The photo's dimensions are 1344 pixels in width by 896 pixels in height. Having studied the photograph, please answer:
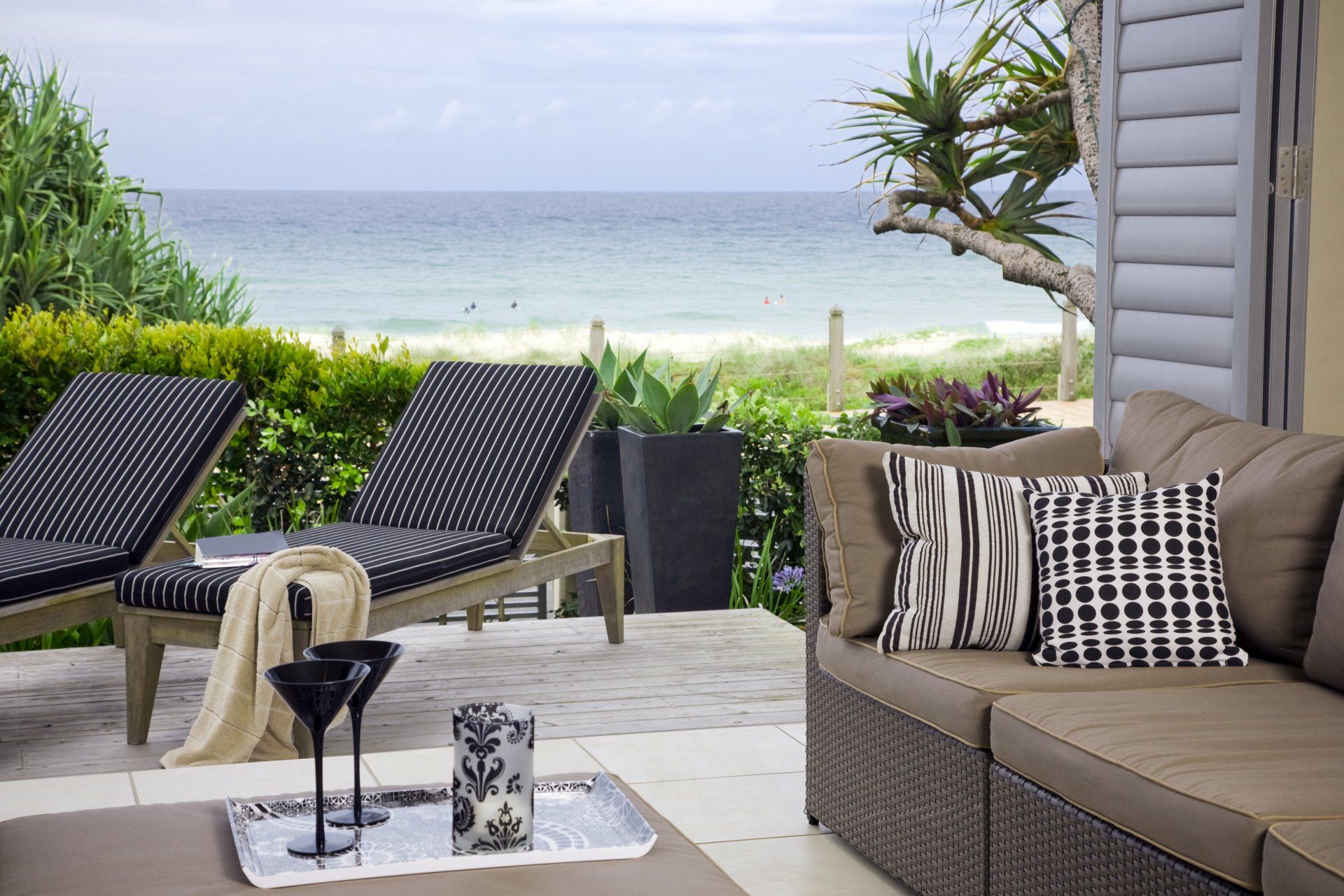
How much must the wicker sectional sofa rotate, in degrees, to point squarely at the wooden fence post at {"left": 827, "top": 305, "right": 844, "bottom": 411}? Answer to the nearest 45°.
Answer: approximately 135° to its right

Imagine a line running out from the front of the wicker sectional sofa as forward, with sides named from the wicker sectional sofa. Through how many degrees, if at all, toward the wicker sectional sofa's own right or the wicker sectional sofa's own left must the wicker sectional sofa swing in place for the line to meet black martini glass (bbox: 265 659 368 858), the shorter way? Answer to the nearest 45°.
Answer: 0° — it already faces it

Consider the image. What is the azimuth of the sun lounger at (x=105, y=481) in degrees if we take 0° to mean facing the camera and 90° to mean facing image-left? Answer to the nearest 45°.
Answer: approximately 45°

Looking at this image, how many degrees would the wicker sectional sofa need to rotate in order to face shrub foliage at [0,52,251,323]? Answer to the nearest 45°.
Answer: approximately 90° to its right

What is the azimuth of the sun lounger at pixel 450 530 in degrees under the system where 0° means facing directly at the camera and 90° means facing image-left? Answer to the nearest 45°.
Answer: approximately 45°

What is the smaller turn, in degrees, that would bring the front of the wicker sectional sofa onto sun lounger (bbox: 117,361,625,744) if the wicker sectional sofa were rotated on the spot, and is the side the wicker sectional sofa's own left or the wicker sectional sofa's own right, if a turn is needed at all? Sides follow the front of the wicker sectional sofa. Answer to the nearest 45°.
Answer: approximately 90° to the wicker sectional sofa's own right

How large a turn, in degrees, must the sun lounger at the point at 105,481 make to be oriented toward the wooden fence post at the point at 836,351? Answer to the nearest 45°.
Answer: approximately 180°

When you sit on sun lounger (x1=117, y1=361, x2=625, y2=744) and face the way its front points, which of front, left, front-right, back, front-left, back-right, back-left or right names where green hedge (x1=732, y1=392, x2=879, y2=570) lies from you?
back

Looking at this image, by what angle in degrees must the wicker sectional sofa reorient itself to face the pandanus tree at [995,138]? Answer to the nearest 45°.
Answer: approximately 135° to its right

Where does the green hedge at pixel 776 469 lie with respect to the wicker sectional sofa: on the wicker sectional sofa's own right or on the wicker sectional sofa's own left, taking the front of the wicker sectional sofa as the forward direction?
on the wicker sectional sofa's own right

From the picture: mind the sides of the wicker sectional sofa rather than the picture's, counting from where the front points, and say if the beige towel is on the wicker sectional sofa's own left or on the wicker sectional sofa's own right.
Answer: on the wicker sectional sofa's own right

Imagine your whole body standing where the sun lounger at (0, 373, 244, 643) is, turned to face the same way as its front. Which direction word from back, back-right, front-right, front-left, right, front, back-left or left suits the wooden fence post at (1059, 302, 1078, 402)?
back
